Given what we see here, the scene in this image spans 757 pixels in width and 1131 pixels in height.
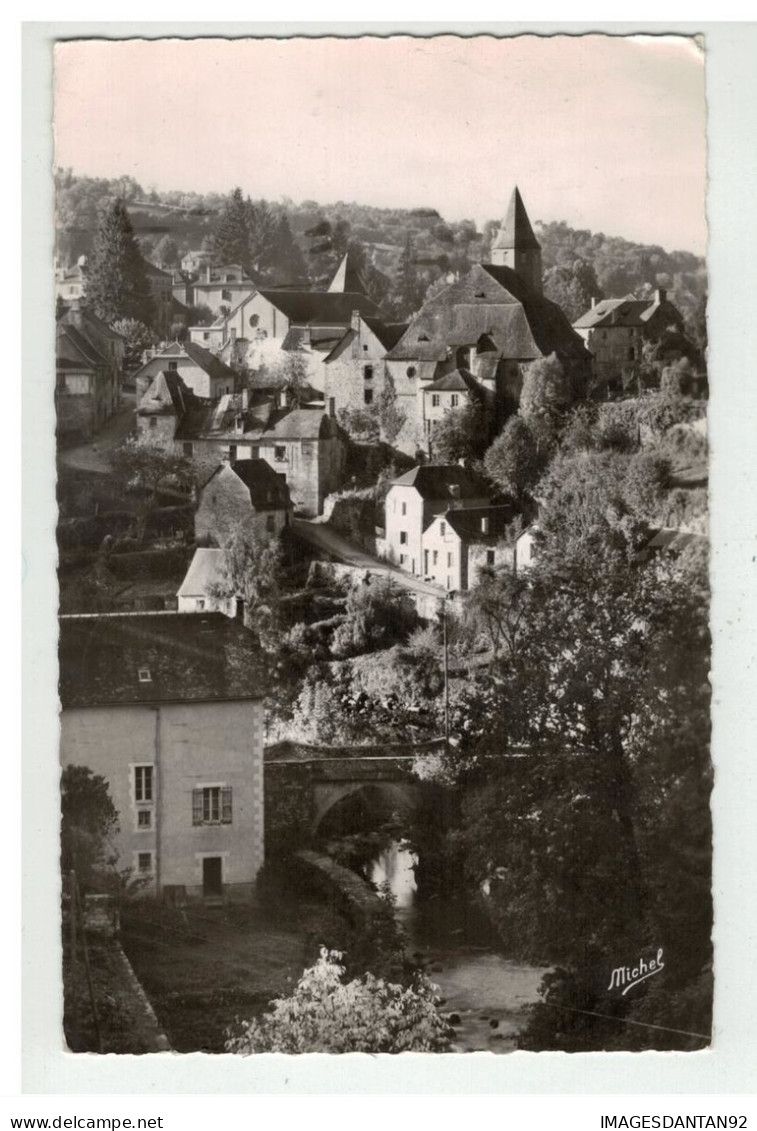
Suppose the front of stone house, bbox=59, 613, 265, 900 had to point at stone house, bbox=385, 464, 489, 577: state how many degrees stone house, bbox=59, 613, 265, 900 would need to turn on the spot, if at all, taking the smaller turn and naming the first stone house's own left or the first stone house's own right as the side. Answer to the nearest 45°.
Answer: approximately 180°

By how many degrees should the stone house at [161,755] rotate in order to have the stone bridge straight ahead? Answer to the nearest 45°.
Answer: approximately 90° to its left

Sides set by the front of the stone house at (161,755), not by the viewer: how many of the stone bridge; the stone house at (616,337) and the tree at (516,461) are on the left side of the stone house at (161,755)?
3

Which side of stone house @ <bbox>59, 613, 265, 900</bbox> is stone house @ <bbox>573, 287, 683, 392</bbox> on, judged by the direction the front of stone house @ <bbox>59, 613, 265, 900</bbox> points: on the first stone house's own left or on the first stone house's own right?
on the first stone house's own left

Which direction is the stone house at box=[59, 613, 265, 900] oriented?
toward the camera
